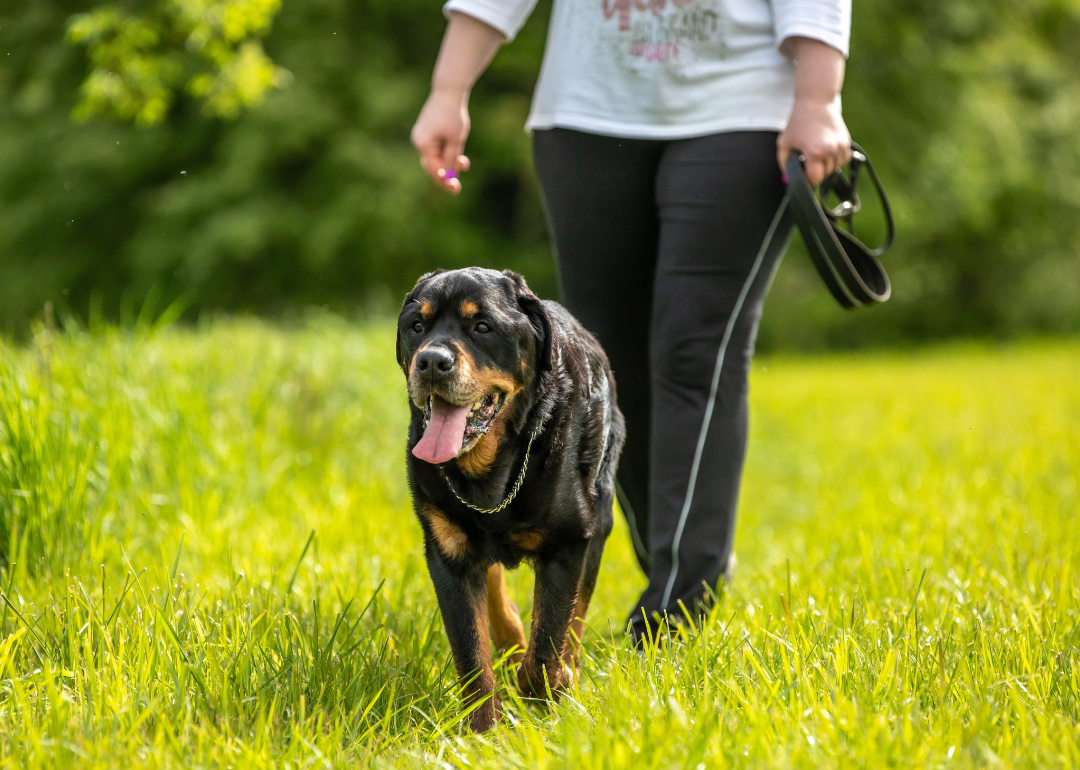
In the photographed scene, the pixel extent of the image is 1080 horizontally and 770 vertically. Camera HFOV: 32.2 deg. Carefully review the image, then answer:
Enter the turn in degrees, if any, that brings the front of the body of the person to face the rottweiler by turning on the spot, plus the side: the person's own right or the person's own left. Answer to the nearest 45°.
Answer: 0° — they already face it

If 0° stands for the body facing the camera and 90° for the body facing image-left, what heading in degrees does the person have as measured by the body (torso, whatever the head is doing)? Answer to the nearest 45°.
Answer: approximately 0°
